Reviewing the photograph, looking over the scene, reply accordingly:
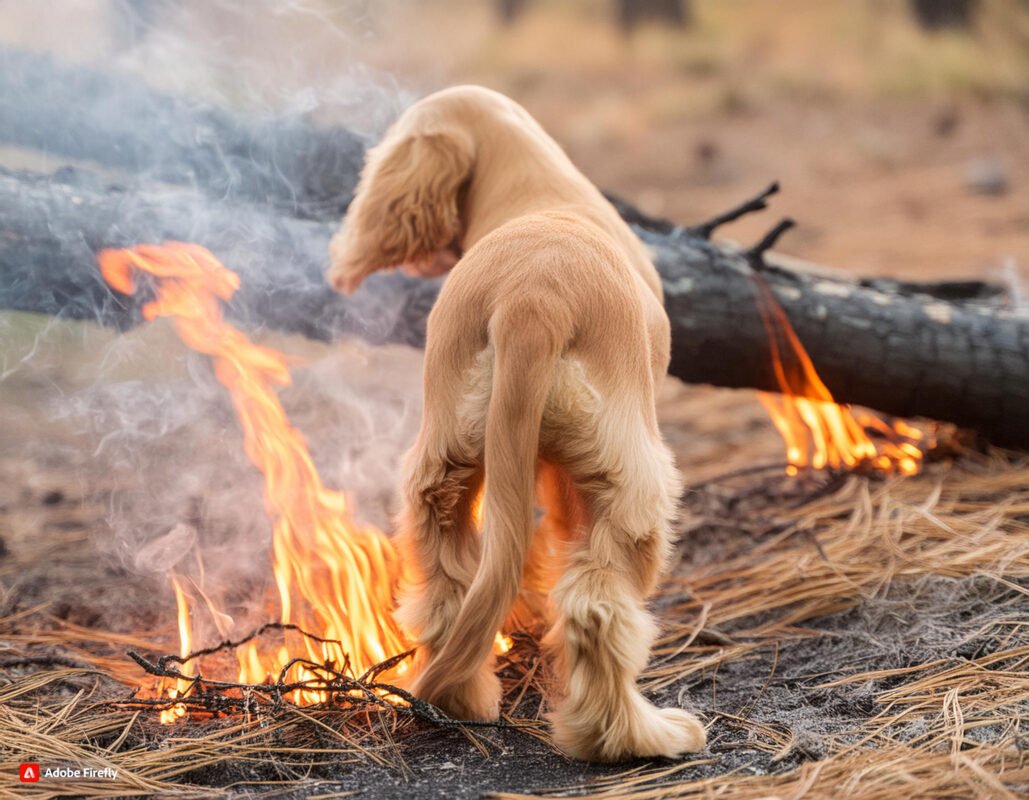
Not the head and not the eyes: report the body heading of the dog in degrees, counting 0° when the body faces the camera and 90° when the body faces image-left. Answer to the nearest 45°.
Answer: approximately 180°

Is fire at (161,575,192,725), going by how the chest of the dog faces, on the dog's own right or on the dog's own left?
on the dog's own left

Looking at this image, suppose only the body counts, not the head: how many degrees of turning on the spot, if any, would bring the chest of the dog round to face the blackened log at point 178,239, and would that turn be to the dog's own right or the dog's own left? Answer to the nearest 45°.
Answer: approximately 45° to the dog's own left

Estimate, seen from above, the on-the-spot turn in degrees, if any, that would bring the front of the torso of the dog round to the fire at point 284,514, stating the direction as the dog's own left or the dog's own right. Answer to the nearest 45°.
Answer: approximately 45° to the dog's own left

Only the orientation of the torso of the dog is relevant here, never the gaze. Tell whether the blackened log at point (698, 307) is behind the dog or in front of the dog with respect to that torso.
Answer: in front
